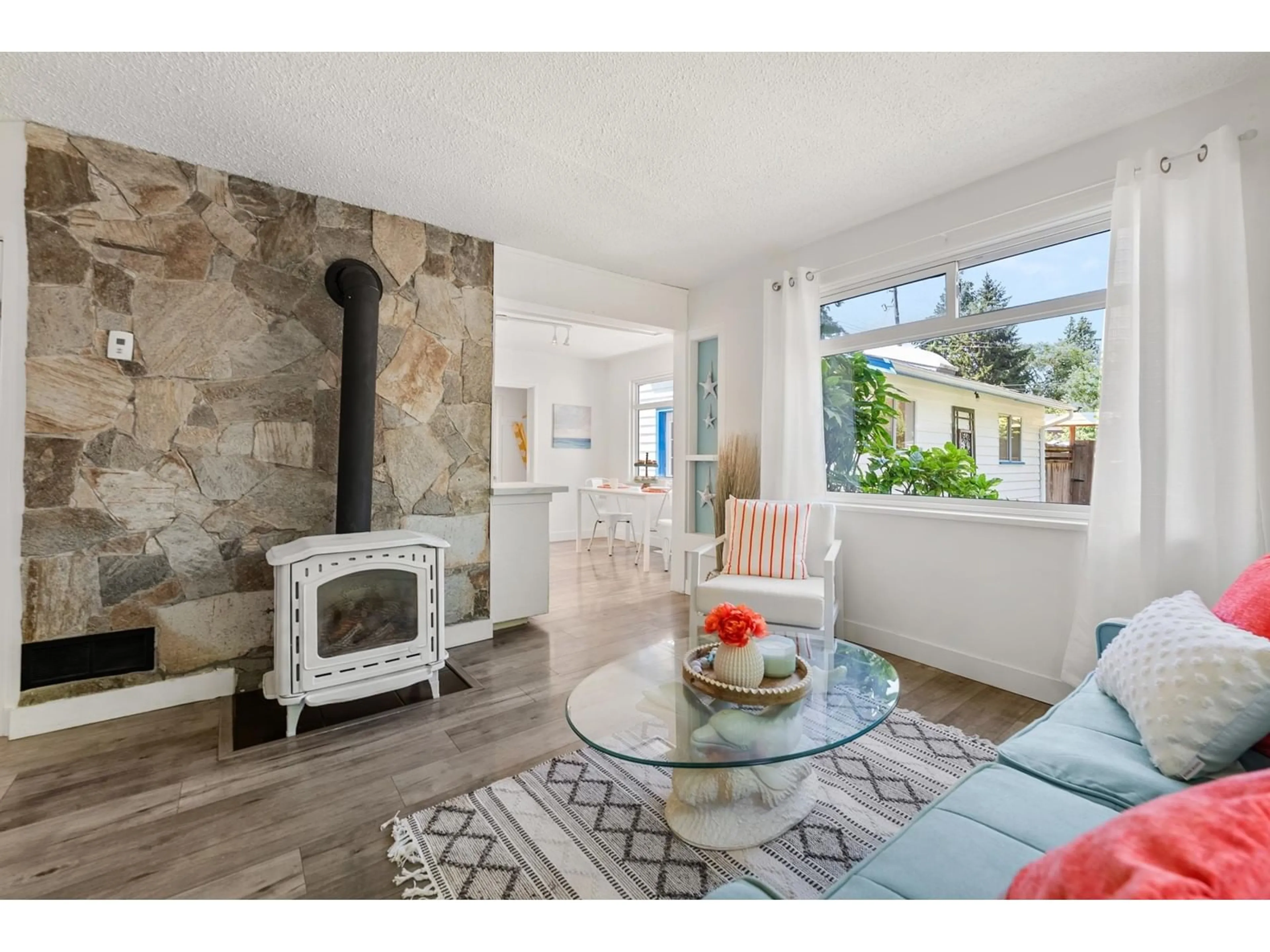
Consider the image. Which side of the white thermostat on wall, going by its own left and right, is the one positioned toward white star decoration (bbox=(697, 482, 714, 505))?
left

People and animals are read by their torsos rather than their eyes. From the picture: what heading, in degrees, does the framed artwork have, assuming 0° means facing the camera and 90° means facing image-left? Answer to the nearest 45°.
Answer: approximately 315°

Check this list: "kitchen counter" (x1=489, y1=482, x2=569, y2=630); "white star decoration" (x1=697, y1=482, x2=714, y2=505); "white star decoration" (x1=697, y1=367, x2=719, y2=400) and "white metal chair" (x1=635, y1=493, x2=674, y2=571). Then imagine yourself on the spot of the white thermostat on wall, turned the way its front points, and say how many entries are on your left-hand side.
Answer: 4

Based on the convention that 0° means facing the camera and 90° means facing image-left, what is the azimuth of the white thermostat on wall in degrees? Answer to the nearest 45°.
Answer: approximately 0°

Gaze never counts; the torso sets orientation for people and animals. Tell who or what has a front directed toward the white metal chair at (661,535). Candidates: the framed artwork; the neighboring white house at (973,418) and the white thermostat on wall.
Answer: the framed artwork
